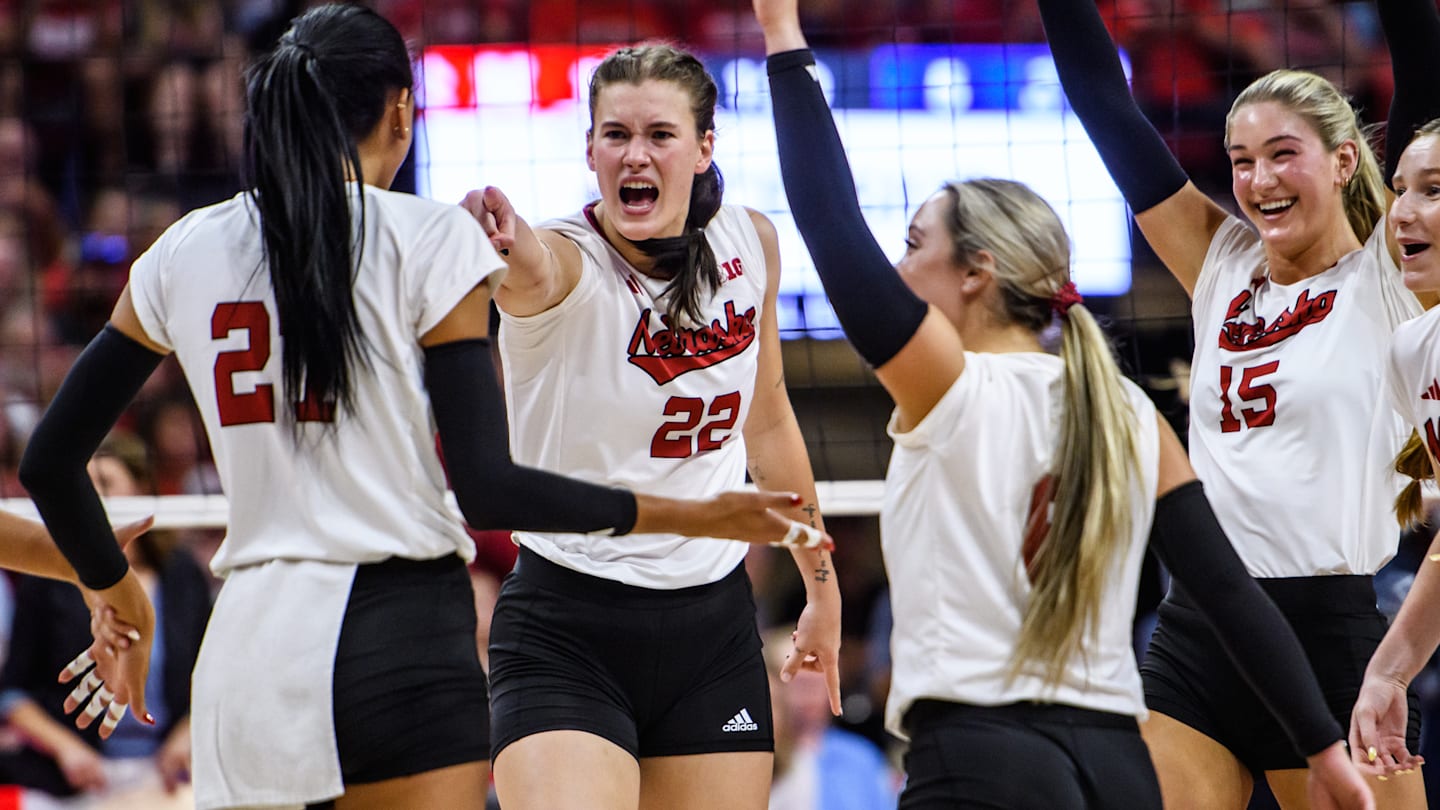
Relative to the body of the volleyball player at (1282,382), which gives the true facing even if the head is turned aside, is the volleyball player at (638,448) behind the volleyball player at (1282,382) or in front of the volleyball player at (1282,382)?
in front

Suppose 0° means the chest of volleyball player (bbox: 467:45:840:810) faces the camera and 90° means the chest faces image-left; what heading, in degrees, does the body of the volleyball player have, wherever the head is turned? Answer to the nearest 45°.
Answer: approximately 0°

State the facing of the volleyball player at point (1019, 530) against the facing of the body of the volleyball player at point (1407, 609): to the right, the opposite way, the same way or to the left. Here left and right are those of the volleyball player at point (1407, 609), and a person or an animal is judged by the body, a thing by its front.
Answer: to the right

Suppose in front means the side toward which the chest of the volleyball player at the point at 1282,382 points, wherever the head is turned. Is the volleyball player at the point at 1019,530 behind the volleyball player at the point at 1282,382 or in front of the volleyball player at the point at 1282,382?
in front

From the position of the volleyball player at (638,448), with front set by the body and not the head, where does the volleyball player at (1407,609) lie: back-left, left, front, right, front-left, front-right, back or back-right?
left

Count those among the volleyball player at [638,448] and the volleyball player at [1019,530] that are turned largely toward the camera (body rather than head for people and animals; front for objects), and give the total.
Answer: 1

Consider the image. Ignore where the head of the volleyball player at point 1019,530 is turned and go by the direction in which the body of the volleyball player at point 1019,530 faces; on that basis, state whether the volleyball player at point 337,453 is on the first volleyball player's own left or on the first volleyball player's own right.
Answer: on the first volleyball player's own left

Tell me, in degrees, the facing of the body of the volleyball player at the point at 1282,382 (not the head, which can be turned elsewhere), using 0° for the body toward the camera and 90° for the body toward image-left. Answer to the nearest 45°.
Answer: approximately 45°

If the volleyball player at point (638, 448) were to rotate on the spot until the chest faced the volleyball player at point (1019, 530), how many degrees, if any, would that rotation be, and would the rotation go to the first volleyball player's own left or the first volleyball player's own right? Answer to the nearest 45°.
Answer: approximately 45° to the first volleyball player's own left
